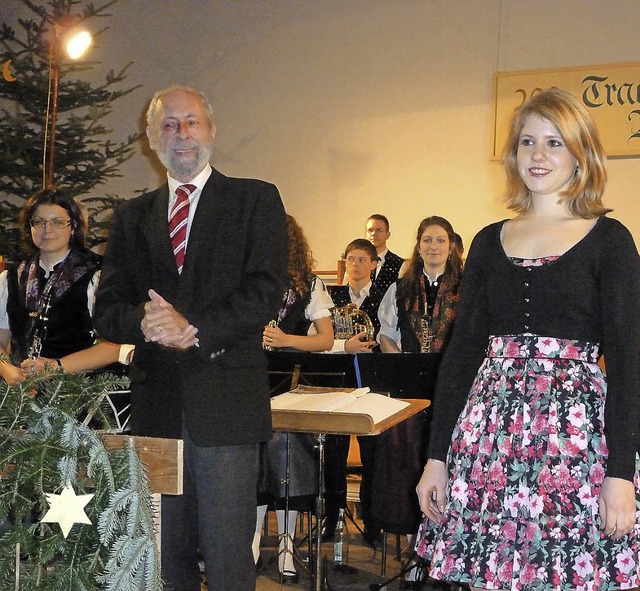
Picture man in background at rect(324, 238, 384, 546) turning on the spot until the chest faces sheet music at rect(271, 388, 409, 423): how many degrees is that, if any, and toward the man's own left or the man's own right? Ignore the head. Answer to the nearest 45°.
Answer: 0° — they already face it

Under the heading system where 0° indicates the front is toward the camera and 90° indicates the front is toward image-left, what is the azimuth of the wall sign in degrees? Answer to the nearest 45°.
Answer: approximately 0°

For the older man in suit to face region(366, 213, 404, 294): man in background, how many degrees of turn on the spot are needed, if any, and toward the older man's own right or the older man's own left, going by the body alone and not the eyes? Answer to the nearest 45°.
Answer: approximately 180°

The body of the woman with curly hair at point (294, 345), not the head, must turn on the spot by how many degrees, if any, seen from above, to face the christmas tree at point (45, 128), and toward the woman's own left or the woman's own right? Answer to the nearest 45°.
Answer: approximately 90° to the woman's own right

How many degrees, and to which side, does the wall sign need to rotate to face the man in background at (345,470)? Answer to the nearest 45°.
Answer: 0° — it already faces them

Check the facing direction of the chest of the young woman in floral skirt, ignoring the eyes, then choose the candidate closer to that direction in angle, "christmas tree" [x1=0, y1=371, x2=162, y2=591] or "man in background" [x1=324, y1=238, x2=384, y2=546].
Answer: the christmas tree

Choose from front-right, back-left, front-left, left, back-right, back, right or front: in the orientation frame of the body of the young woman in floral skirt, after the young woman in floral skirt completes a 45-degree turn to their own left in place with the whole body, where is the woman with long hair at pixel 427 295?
back

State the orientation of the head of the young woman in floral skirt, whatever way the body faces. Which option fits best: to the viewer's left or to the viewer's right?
to the viewer's left

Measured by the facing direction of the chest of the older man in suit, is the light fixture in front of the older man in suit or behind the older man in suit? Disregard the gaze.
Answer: behind
